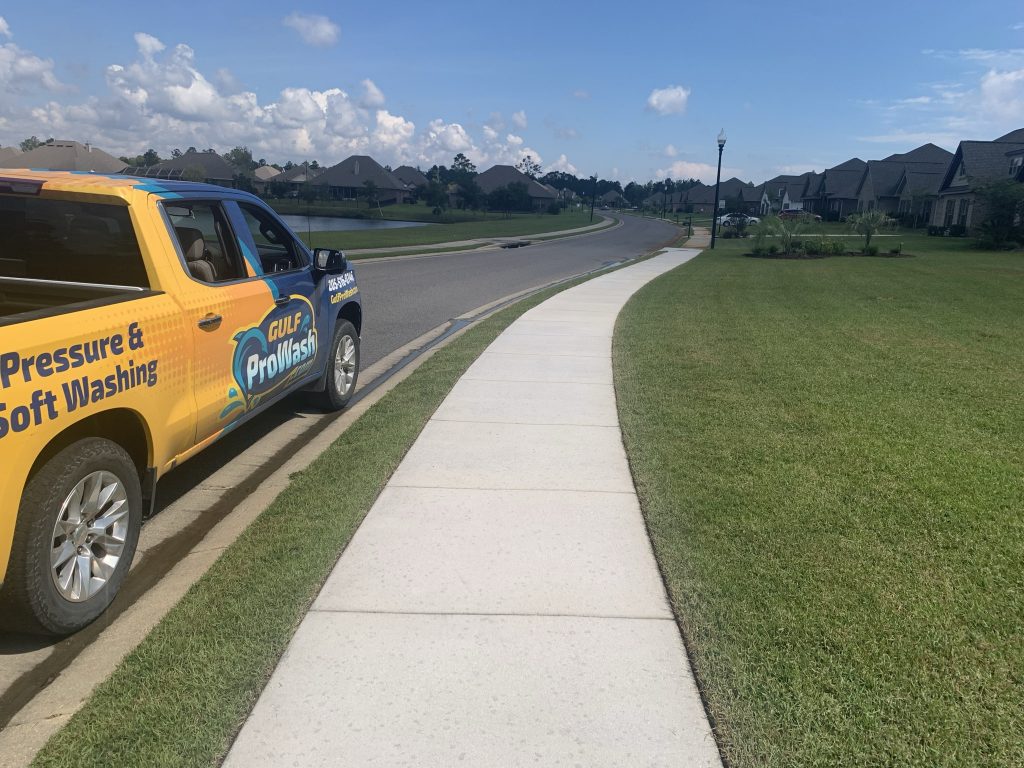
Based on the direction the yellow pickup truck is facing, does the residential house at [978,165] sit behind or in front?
in front

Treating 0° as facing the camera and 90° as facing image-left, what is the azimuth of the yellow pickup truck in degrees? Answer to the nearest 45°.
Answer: approximately 225°

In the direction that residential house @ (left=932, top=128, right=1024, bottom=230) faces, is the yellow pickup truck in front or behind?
in front

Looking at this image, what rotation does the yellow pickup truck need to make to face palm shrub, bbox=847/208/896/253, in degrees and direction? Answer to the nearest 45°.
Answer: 0° — it already faces it

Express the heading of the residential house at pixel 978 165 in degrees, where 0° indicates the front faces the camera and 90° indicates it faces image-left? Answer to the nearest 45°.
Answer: approximately 45°

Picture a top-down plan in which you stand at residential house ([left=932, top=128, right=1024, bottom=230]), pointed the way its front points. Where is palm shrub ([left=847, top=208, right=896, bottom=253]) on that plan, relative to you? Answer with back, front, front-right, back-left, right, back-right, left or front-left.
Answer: front-left
